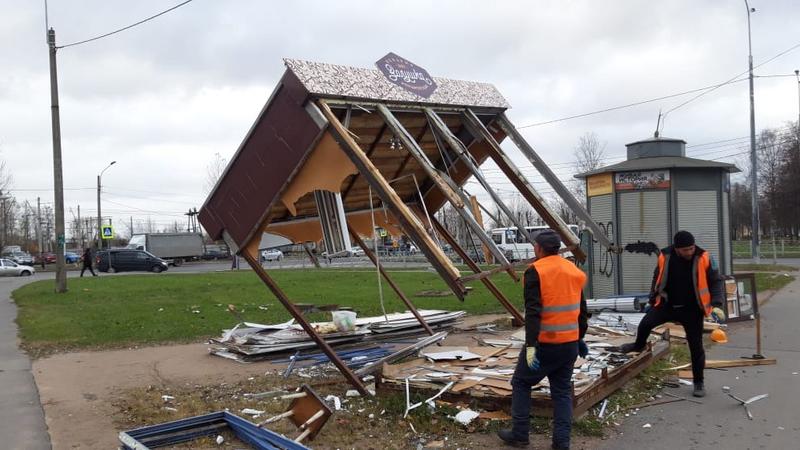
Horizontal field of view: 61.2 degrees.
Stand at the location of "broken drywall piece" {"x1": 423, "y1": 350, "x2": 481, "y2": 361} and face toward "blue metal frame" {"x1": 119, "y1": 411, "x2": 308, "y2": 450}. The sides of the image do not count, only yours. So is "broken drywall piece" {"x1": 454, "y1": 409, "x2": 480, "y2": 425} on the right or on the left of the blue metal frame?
left

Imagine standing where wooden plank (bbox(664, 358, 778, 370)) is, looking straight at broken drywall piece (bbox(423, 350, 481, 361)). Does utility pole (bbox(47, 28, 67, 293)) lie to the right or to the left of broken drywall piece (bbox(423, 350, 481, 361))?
right

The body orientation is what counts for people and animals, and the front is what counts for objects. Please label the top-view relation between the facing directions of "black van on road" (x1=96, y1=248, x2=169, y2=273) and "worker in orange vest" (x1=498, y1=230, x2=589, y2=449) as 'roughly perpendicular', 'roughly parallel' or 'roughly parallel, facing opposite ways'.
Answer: roughly perpendicular

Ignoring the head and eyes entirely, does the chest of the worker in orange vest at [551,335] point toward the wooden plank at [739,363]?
no
